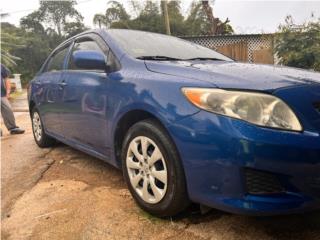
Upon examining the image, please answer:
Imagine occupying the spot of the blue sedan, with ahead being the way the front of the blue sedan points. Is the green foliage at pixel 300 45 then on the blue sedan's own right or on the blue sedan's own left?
on the blue sedan's own left

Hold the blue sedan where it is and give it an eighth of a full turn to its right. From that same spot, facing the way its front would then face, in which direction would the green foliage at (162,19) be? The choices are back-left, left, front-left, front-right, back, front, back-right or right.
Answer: back

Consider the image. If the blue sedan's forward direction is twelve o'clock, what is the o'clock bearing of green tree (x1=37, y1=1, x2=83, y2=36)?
The green tree is roughly at 7 o'clock from the blue sedan.

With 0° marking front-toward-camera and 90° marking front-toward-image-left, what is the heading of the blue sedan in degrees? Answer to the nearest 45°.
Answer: approximately 315°

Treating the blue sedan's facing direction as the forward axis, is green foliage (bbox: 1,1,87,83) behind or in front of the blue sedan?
behind

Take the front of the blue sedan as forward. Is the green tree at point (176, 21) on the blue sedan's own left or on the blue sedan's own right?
on the blue sedan's own left
